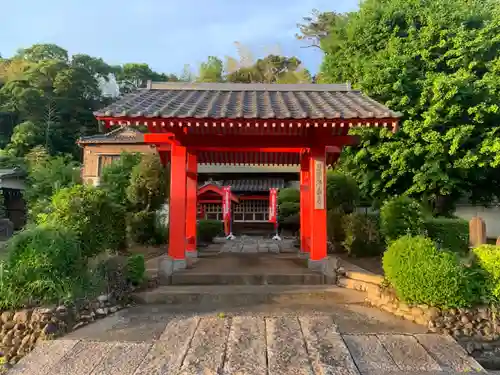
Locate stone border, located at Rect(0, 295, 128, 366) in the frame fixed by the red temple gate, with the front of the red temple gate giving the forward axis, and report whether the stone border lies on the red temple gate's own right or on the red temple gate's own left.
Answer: on the red temple gate's own right

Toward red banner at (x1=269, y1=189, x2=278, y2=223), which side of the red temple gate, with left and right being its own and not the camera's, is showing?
back

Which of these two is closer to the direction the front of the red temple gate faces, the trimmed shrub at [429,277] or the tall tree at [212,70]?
the trimmed shrub

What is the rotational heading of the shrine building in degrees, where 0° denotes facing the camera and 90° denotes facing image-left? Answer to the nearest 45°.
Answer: approximately 0°

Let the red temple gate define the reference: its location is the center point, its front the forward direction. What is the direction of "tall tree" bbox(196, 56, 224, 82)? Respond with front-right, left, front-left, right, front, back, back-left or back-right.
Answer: back

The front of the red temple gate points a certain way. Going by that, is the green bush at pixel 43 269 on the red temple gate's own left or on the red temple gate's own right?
on the red temple gate's own right

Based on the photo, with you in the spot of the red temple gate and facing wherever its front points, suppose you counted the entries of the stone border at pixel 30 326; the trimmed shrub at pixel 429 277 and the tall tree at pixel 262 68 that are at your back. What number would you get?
1

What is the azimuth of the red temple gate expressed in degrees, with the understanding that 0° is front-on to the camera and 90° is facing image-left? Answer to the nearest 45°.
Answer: approximately 0°

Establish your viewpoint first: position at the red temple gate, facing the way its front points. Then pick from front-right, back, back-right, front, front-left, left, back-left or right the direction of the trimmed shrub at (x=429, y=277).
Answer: front-left

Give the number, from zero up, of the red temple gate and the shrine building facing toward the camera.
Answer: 2

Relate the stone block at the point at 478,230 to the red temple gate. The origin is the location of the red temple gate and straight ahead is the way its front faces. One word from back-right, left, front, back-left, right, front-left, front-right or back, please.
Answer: left
